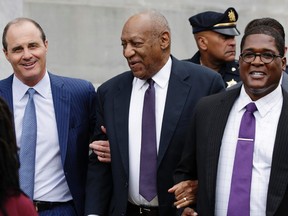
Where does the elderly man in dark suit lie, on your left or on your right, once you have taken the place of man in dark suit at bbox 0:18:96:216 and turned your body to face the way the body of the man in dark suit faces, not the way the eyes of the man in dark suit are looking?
on your left

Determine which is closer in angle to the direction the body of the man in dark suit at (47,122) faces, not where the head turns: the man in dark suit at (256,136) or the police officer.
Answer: the man in dark suit

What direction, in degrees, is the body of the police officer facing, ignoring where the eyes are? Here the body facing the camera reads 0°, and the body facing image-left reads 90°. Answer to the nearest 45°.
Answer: approximately 315°

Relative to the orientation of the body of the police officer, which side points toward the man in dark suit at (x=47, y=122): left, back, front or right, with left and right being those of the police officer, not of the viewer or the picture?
right

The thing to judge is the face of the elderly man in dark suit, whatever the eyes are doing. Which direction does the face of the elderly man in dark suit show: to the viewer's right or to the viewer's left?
to the viewer's left

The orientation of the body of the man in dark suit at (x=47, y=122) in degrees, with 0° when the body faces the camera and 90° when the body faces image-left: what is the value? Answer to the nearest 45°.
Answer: approximately 0°

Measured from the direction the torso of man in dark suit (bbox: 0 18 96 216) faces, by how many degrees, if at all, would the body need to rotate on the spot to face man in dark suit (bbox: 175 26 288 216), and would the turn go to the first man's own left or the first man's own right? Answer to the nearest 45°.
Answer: approximately 45° to the first man's own left

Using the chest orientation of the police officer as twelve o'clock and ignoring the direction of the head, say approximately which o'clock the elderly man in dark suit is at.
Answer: The elderly man in dark suit is roughly at 2 o'clock from the police officer.
